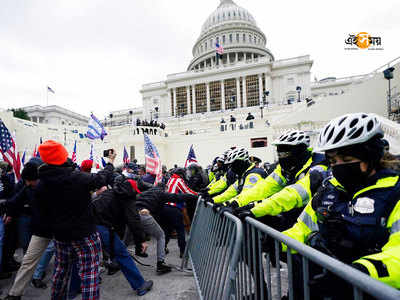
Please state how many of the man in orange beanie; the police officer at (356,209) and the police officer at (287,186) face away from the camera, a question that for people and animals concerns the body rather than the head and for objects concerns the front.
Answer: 1

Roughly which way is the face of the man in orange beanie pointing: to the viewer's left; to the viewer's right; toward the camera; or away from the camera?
away from the camera

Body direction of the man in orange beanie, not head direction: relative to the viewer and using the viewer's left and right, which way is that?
facing away from the viewer

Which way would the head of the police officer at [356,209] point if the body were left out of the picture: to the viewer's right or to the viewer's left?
to the viewer's left

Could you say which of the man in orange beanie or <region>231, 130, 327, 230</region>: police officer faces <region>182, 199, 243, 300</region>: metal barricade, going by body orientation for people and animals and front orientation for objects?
the police officer

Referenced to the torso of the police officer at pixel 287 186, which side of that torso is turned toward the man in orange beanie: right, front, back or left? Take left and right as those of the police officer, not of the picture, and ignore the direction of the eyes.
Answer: front

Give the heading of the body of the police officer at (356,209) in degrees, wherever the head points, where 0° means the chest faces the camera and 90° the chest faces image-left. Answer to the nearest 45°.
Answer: approximately 45°

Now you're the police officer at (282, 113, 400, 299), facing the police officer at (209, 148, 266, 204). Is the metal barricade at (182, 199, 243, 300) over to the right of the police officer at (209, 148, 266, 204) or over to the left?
left

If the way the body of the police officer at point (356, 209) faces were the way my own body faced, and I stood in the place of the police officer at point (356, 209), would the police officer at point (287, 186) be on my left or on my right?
on my right

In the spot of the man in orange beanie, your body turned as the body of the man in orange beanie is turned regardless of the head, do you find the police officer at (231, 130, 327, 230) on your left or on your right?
on your right

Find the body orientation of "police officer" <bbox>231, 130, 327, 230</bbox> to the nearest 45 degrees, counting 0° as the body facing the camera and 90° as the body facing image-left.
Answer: approximately 45°

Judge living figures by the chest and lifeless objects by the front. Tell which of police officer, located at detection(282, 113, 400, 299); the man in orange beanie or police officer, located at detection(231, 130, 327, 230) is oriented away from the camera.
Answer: the man in orange beanie

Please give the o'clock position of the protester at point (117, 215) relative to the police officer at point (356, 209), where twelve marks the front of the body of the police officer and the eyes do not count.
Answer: The protester is roughly at 2 o'clock from the police officer.

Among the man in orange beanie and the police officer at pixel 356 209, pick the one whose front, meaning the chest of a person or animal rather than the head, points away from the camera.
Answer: the man in orange beanie

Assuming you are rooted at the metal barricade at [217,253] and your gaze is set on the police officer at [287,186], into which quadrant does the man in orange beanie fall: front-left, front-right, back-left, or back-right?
back-left
